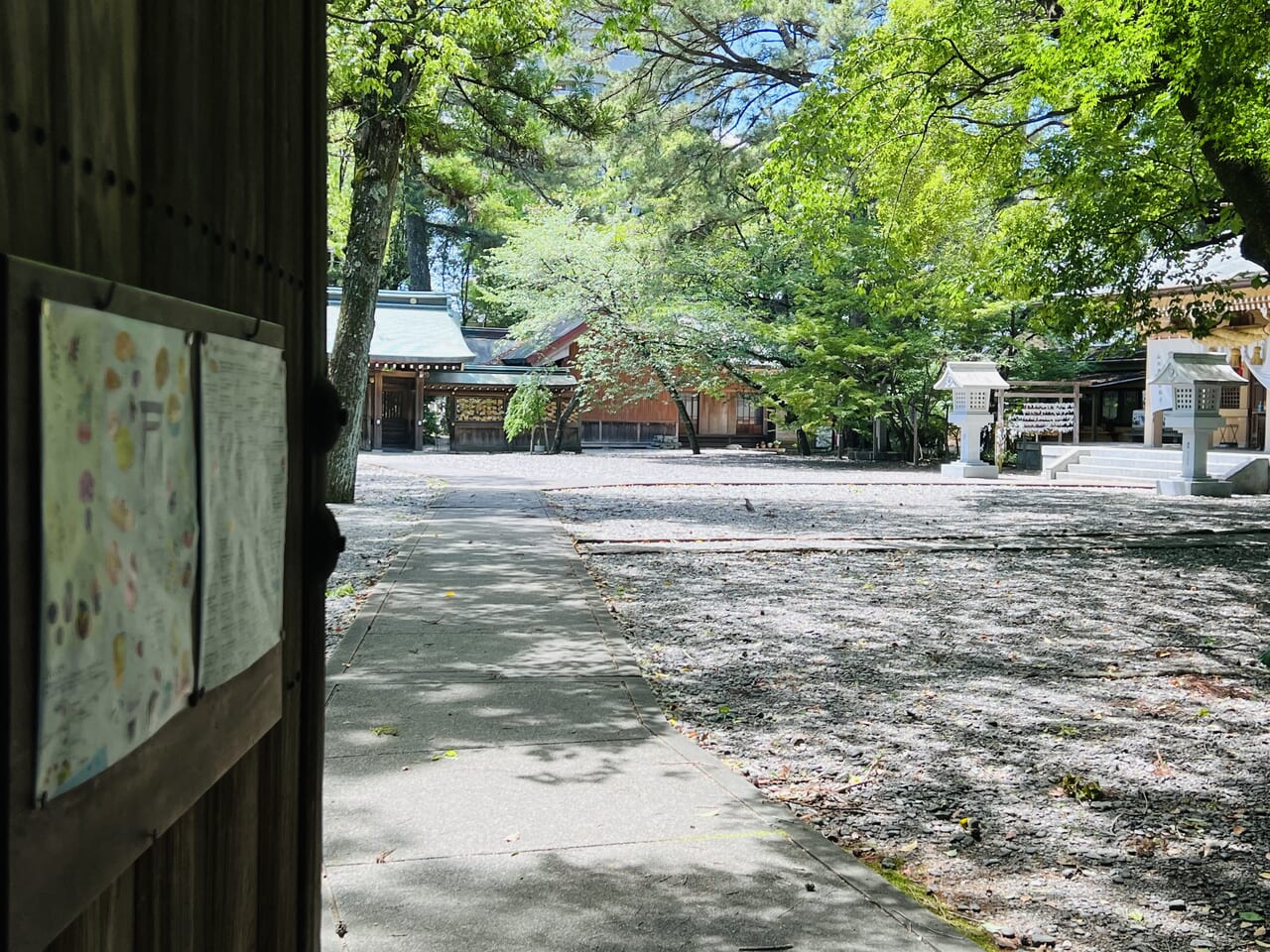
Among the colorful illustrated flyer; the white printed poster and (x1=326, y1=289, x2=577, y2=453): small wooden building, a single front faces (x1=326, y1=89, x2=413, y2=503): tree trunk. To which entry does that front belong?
the small wooden building

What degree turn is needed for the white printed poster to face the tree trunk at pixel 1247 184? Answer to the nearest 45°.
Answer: approximately 90° to its left

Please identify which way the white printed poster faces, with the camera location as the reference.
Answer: facing the viewer and to the right of the viewer

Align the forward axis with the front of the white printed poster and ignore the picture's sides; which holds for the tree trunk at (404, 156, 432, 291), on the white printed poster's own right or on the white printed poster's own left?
on the white printed poster's own left

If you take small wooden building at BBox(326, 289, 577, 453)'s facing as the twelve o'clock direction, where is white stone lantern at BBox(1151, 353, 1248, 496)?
The white stone lantern is roughly at 11 o'clock from the small wooden building.

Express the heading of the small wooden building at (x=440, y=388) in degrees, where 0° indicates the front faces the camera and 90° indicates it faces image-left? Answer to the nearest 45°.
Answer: approximately 0°

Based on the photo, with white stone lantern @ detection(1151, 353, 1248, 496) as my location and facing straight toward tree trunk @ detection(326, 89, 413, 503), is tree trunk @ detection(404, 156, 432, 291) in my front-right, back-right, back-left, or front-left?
front-right

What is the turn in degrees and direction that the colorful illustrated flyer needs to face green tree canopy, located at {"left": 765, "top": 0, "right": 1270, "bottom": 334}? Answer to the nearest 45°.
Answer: approximately 90° to its left

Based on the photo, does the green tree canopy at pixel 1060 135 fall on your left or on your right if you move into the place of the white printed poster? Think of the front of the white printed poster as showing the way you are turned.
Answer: on your left

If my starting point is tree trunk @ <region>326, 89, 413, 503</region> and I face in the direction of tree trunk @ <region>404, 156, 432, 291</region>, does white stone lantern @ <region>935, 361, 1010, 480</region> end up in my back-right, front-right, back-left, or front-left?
front-right

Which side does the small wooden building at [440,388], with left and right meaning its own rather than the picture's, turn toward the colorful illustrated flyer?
front

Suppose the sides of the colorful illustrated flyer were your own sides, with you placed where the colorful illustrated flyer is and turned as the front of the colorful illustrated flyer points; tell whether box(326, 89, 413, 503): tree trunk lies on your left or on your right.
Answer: on your left

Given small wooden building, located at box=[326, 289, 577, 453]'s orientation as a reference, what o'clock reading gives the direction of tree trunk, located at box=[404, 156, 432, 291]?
The tree trunk is roughly at 6 o'clock from the small wooden building.

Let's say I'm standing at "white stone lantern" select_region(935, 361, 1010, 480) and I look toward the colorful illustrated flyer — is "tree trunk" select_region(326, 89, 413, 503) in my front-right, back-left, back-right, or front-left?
front-right

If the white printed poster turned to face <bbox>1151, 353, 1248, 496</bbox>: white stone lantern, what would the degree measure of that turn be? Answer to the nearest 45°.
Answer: approximately 90° to its left

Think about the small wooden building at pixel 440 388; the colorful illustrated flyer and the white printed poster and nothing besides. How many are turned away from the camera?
0

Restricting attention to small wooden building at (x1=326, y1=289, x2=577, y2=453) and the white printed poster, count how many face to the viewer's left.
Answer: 0

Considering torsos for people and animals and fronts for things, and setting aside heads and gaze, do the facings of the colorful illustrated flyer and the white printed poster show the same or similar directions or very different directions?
same or similar directions

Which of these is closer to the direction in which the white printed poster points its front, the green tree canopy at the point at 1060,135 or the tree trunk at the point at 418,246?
the green tree canopy
